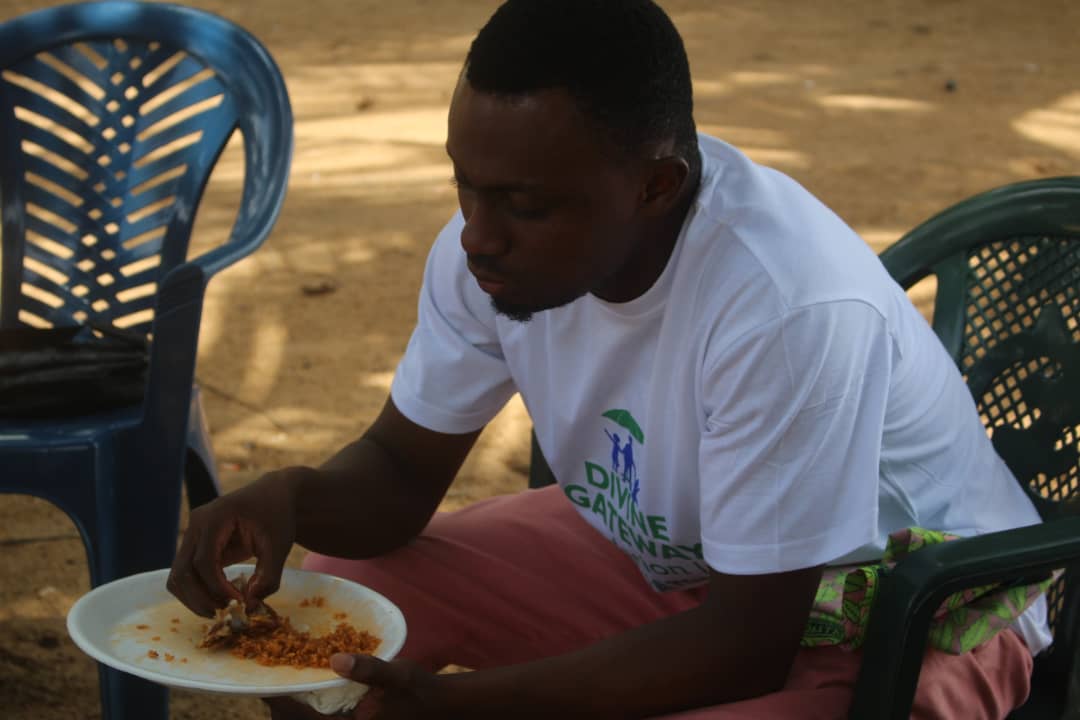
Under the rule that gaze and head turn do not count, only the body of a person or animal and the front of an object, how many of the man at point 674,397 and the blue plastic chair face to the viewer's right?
0

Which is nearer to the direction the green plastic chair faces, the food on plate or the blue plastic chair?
the food on plate

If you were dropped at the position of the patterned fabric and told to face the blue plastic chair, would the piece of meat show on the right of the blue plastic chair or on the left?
left

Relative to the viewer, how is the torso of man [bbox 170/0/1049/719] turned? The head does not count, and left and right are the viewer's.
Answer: facing the viewer and to the left of the viewer

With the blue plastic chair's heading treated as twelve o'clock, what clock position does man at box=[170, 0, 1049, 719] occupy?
The man is roughly at 10 o'clock from the blue plastic chair.

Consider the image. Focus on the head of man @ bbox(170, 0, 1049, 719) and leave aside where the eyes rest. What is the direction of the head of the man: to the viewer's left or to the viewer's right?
to the viewer's left

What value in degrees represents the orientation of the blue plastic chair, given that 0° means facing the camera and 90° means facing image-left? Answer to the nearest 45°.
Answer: approximately 45°

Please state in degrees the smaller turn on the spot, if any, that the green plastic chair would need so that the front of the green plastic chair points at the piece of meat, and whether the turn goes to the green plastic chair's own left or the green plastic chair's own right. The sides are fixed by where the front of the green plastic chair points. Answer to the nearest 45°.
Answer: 0° — it already faces it

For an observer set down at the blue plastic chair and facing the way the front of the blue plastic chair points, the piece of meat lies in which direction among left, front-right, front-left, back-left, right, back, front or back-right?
front-left

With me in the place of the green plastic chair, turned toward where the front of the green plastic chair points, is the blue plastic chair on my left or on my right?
on my right
